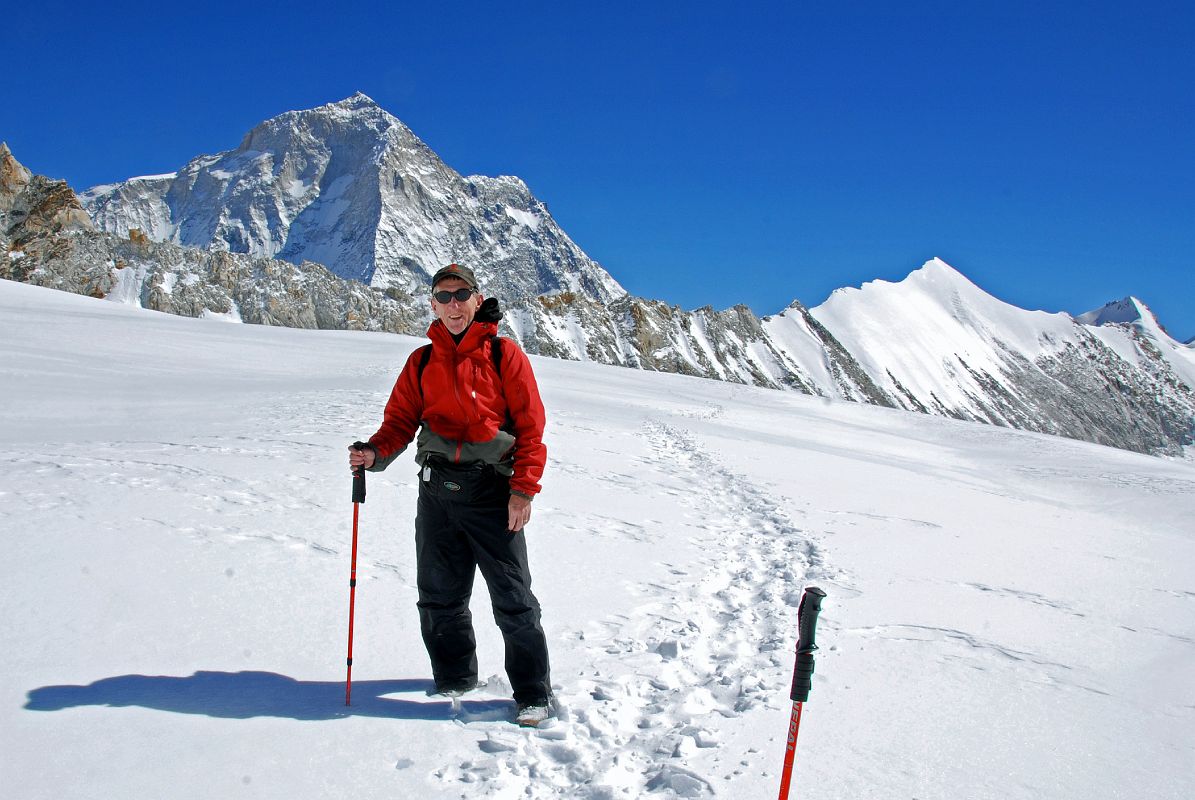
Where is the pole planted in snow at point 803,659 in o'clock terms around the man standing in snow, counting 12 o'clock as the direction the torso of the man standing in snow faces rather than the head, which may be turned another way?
The pole planted in snow is roughly at 11 o'clock from the man standing in snow.

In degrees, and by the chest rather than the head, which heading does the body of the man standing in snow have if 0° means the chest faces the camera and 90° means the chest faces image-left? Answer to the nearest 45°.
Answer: approximately 0°
